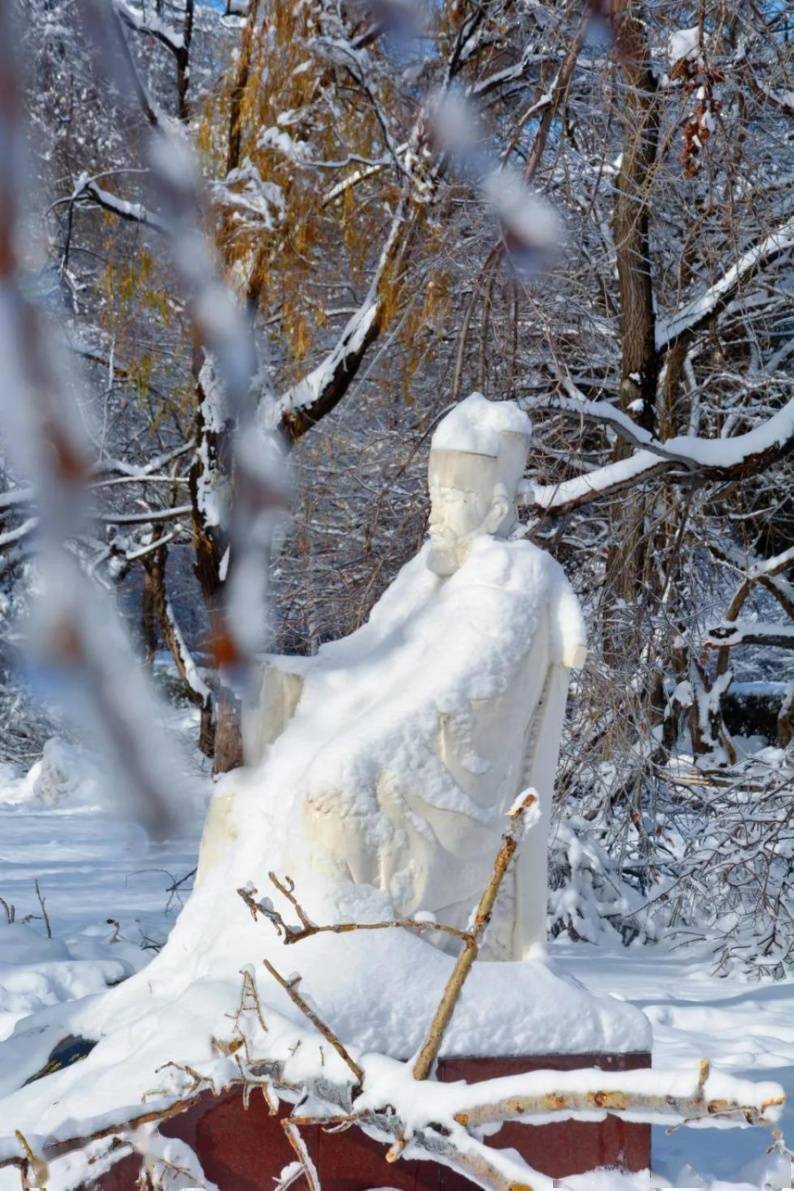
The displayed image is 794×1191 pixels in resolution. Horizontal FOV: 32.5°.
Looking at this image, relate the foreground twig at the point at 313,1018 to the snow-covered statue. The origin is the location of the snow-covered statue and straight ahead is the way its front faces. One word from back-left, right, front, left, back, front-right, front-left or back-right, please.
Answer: front-left

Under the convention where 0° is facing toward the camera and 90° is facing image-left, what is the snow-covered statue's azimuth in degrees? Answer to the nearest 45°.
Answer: approximately 45°

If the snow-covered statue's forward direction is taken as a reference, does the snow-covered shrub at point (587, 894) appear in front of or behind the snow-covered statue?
behind

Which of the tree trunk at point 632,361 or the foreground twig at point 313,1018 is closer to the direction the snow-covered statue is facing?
the foreground twig

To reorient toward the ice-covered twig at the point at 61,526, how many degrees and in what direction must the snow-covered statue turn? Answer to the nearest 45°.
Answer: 0° — it already faces it

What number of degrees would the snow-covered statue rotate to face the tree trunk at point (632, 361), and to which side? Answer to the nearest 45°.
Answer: approximately 135° to its right
